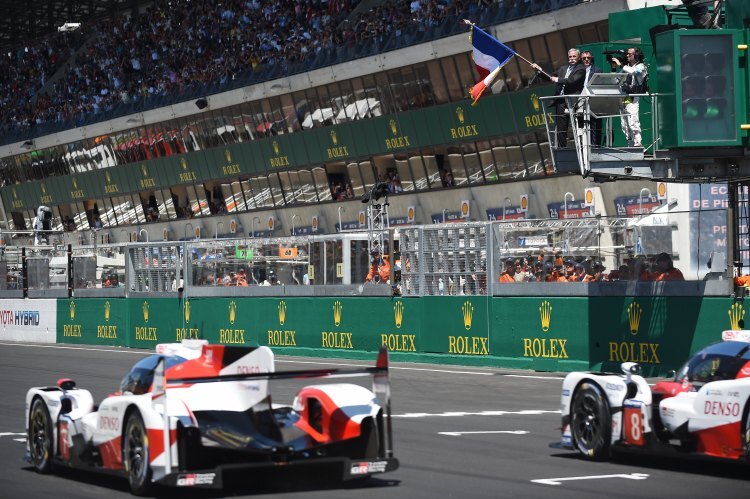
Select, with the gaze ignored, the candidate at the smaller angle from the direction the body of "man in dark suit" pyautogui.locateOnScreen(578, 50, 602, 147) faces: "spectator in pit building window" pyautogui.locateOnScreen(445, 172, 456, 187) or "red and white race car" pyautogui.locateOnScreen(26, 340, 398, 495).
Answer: the red and white race car

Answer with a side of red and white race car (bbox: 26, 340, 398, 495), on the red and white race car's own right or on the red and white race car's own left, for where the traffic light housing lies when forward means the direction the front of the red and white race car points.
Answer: on the red and white race car's own right

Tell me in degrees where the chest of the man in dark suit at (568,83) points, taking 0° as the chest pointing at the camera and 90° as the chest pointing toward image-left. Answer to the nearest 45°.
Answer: approximately 45°

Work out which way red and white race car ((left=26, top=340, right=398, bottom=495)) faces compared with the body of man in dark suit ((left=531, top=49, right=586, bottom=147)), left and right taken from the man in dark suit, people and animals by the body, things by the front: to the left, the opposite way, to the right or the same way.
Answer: to the right

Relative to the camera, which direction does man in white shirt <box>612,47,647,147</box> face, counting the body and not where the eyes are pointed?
to the viewer's left
